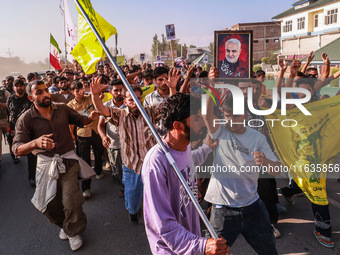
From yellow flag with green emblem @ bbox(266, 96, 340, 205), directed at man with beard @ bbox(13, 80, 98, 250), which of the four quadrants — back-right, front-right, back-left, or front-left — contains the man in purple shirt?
front-left

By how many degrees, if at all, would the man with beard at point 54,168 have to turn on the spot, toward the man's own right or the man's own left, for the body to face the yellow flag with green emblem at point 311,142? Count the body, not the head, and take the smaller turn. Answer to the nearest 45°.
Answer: approximately 45° to the man's own left

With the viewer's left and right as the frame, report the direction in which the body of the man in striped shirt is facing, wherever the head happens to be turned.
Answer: facing the viewer

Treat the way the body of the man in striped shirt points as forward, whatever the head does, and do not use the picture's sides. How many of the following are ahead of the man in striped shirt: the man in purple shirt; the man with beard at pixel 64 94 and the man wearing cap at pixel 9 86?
1

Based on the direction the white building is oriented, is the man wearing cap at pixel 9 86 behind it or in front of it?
in front

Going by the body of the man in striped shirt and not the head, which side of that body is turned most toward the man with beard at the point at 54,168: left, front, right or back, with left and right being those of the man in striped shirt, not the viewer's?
right

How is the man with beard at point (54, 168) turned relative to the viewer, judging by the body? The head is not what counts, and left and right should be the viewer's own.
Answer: facing the viewer and to the right of the viewer

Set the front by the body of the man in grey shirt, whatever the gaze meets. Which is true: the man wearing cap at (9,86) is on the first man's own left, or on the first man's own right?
on the first man's own right

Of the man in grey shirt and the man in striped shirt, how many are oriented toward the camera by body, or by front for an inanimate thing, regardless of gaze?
2

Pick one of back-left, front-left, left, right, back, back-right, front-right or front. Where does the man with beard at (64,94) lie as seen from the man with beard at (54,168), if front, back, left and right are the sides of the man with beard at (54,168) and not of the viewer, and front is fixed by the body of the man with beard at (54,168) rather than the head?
back-left
